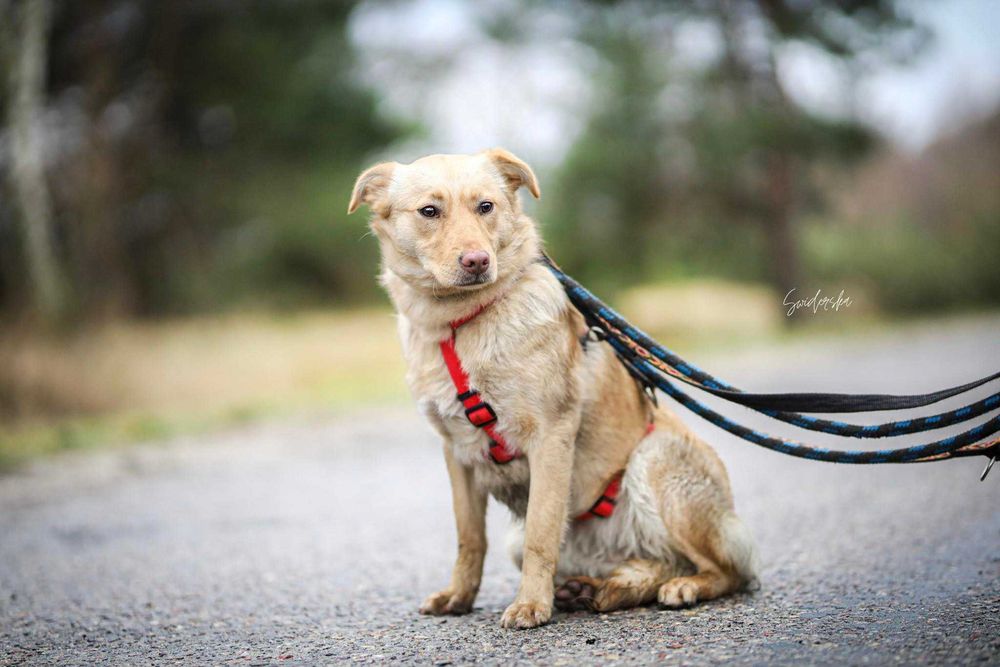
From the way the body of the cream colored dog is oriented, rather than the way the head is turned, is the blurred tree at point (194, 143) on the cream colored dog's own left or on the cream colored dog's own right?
on the cream colored dog's own right

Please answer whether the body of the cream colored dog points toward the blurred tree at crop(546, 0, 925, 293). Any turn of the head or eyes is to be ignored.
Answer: no

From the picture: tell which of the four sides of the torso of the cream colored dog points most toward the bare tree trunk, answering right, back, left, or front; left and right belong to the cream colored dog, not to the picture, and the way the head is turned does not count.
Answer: right

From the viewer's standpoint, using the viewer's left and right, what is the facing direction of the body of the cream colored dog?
facing the viewer and to the left of the viewer
